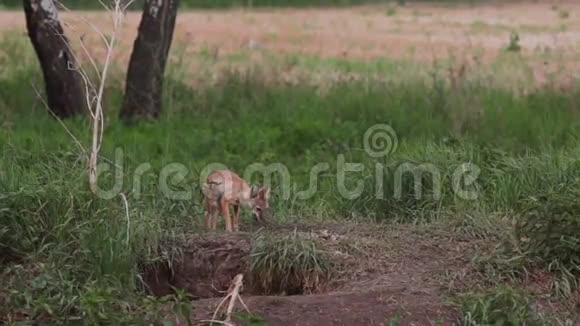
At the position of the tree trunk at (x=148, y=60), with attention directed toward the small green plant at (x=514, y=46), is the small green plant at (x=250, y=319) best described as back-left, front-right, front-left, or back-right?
back-right

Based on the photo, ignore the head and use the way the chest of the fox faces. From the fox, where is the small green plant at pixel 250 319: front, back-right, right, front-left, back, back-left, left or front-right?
right

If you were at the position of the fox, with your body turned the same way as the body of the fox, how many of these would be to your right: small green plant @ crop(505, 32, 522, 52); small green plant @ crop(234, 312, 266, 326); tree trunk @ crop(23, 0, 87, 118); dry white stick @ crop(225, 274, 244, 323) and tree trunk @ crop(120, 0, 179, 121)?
2

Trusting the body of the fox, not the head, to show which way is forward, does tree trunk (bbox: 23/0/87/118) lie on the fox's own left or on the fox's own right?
on the fox's own left

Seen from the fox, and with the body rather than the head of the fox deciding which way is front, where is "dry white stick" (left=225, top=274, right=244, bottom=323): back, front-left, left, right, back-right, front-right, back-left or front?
right

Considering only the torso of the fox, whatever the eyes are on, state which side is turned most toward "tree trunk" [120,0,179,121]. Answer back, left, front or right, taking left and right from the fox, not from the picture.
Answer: left

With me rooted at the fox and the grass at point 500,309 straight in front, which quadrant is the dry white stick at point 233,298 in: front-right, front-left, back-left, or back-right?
front-right

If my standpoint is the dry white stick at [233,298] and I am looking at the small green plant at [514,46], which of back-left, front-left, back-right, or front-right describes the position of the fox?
front-left

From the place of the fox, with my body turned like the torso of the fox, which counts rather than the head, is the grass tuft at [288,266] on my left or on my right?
on my right

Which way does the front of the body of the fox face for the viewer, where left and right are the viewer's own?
facing to the right of the viewer

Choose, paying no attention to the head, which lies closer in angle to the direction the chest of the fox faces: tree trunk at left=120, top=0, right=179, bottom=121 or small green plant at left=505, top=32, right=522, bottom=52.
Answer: the small green plant

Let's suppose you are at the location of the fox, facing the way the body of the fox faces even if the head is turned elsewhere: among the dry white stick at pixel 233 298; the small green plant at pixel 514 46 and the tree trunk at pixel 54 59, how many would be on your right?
1
